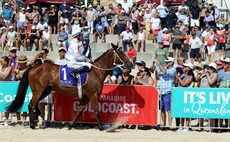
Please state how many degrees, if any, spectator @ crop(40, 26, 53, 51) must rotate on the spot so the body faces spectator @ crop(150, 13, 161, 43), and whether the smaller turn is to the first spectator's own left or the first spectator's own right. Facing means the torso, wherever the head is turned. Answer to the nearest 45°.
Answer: approximately 90° to the first spectator's own left

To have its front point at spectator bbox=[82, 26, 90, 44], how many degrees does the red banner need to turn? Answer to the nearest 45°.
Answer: approximately 180°

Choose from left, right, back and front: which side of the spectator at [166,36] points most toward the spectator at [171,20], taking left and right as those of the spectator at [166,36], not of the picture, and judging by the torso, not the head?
back

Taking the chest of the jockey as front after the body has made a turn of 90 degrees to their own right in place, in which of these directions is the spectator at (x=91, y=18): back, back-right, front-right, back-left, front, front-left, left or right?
back

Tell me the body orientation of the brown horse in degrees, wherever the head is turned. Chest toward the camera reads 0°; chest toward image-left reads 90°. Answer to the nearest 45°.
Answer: approximately 270°

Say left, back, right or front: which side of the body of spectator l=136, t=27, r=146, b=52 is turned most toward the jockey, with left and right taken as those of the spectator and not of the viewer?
front

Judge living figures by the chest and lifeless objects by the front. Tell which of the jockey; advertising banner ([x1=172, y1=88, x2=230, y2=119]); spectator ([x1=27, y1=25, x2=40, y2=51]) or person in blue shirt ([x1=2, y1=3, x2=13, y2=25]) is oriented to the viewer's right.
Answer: the jockey

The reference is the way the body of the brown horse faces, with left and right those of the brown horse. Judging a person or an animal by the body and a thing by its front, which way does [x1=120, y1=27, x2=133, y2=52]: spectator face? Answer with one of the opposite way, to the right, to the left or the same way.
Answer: to the right

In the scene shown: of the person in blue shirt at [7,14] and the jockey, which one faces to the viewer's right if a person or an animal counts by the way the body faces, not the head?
the jockey

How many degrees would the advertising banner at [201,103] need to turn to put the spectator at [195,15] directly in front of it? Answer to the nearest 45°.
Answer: approximately 180°
